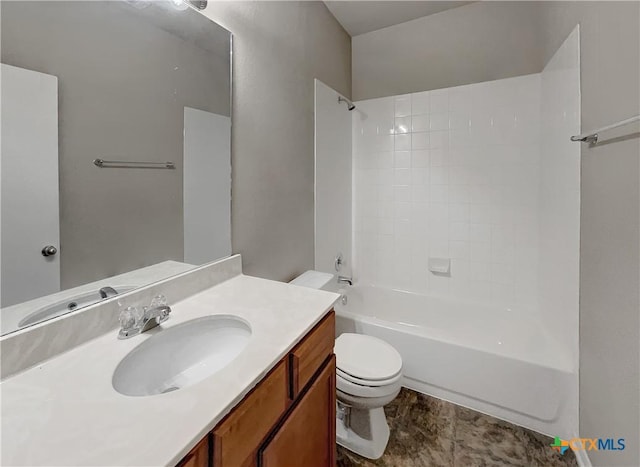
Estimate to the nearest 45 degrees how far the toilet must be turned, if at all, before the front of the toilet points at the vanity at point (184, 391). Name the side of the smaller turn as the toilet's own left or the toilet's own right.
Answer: approximately 90° to the toilet's own right

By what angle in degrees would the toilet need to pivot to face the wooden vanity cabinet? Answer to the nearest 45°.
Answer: approximately 45° to its right

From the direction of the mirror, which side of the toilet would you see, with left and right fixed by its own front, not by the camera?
right

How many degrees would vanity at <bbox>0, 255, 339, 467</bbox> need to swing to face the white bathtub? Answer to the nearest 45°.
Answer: approximately 45° to its left

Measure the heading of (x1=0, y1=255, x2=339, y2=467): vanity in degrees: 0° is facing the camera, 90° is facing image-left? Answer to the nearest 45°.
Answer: approximately 315°
